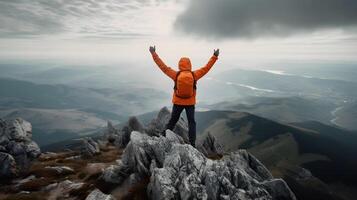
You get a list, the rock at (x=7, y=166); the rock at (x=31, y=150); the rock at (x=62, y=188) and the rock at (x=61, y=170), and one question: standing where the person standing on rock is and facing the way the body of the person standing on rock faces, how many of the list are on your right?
0

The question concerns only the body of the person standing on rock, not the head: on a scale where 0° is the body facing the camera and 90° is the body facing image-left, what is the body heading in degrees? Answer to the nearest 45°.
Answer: approximately 180°

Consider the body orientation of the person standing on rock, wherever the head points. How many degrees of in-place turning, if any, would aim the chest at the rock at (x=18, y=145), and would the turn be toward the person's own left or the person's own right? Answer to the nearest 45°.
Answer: approximately 45° to the person's own left

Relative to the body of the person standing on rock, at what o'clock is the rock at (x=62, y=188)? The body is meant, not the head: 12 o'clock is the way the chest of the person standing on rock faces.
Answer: The rock is roughly at 9 o'clock from the person standing on rock.

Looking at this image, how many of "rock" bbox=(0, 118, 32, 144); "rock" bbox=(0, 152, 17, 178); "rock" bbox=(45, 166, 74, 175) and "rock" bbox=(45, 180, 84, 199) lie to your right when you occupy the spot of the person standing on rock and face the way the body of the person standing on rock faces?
0

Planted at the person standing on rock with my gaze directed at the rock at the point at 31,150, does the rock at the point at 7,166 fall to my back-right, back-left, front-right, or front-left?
front-left

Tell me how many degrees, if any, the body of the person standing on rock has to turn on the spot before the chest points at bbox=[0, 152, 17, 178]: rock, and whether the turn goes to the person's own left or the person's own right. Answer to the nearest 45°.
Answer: approximately 90° to the person's own left

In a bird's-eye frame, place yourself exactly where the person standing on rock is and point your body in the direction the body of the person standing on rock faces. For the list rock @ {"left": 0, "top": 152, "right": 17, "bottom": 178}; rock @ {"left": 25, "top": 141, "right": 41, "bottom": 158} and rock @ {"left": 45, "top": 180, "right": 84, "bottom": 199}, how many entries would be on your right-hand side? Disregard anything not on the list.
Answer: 0

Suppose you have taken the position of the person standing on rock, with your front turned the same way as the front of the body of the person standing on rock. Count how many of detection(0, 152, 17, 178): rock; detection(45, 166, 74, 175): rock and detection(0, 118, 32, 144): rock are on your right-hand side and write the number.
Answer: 0

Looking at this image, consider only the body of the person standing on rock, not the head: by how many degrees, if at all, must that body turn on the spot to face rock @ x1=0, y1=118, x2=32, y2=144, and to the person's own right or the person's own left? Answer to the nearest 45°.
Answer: approximately 45° to the person's own left
